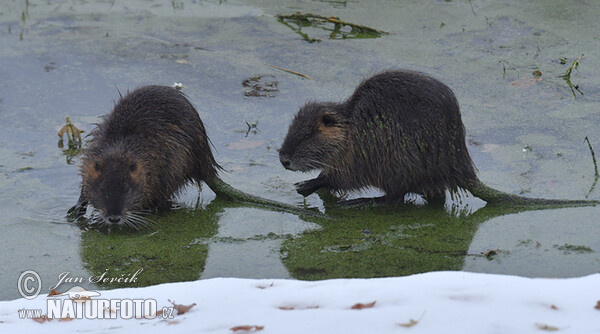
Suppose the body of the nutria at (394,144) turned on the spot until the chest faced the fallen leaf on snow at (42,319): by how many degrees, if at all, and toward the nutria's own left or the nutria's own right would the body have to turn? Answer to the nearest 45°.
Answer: approximately 45° to the nutria's own left

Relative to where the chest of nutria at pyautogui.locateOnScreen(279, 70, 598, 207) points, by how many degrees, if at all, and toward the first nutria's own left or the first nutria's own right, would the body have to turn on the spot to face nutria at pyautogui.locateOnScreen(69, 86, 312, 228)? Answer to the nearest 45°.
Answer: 0° — it already faces it

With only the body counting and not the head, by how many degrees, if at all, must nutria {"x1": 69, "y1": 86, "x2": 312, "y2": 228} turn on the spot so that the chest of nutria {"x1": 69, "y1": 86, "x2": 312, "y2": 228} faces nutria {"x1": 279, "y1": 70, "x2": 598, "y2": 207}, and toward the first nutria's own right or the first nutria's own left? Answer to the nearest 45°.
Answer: approximately 135° to the first nutria's own left

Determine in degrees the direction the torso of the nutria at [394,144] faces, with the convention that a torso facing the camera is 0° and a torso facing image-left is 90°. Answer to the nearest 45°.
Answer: approximately 90°

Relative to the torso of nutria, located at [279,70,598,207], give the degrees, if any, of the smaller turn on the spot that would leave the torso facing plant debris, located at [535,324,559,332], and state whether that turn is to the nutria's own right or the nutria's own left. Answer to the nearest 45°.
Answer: approximately 90° to the nutria's own left

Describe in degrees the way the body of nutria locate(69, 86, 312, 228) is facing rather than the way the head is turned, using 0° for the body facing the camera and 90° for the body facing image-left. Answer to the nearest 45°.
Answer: approximately 45°

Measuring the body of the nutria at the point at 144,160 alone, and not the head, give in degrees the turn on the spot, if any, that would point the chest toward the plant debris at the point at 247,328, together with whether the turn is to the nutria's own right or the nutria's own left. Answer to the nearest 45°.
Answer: approximately 45° to the nutria's own left

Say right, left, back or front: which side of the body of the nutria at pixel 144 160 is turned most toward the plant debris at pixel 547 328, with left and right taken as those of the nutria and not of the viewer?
left

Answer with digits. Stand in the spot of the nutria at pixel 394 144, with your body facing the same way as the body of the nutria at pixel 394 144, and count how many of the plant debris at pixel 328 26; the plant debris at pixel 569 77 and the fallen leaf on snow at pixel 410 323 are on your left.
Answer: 1

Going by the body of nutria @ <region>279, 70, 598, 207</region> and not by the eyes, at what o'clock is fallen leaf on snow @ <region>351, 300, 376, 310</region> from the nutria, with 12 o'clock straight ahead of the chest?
The fallen leaf on snow is roughly at 9 o'clock from the nutria.
